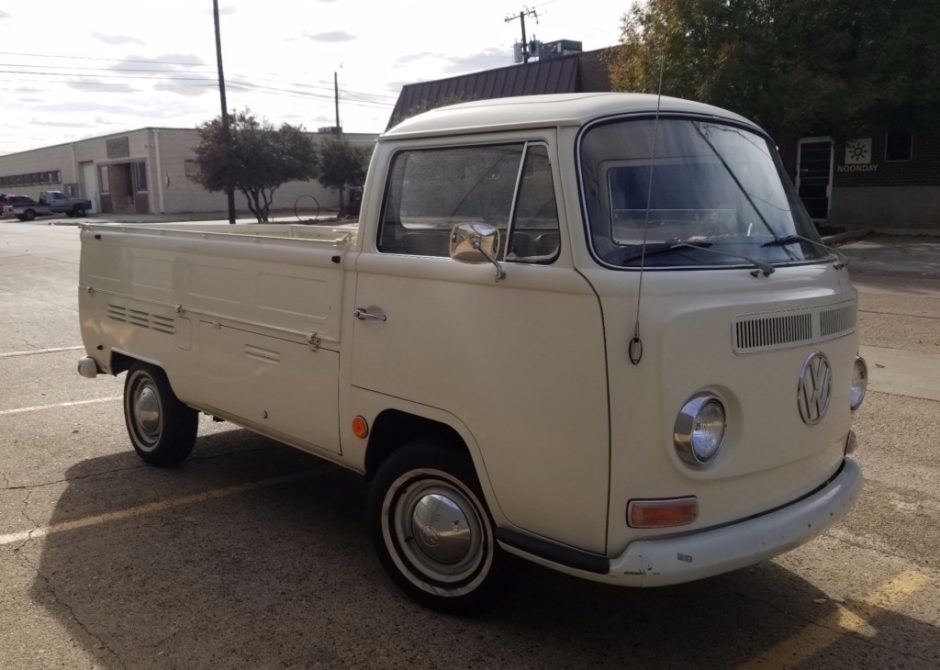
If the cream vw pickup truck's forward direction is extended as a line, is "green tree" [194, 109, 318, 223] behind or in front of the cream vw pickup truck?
behind

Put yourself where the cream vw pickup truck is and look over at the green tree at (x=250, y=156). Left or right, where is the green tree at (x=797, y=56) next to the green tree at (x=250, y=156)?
right

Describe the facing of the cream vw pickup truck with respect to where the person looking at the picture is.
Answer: facing the viewer and to the right of the viewer

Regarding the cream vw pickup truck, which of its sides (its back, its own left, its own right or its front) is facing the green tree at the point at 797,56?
left

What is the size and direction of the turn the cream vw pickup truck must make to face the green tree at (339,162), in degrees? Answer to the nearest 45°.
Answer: approximately 135° to its left

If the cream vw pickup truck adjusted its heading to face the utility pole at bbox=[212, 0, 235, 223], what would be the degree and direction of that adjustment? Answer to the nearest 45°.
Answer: approximately 135° to its left
